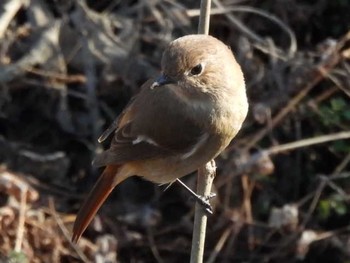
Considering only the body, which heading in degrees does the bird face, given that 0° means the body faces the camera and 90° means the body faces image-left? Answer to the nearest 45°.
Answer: approximately 270°

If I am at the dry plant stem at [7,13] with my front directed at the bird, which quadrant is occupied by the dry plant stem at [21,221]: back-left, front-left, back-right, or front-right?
front-right

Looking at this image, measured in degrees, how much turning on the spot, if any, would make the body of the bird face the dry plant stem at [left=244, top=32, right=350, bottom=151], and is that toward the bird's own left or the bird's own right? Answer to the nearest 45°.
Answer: approximately 45° to the bird's own left

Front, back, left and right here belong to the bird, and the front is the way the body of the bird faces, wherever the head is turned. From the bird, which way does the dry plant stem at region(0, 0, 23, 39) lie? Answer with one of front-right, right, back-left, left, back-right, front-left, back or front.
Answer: back-left
